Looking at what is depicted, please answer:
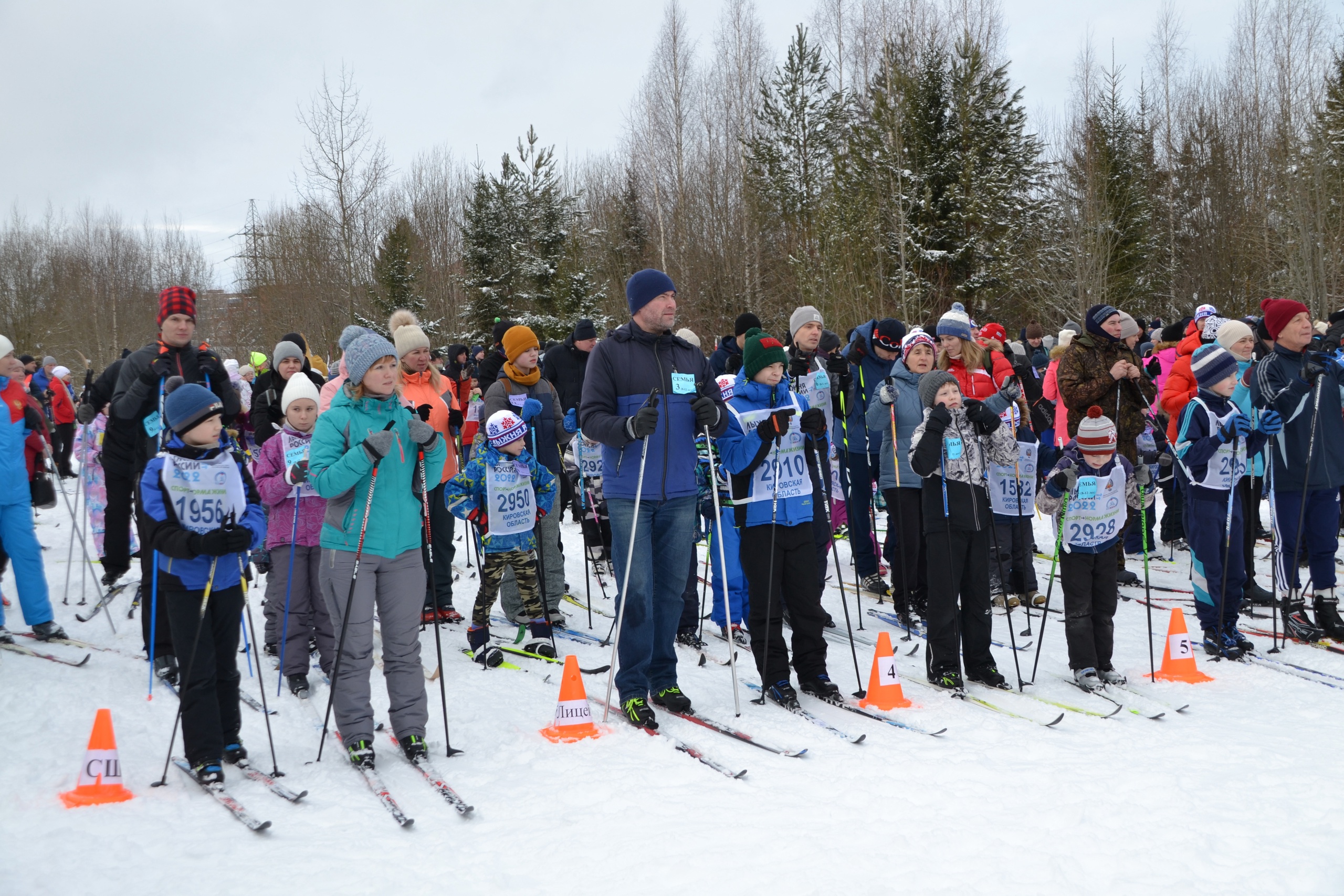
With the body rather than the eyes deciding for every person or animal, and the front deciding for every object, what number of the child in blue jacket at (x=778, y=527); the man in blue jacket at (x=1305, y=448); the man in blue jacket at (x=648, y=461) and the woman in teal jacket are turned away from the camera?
0

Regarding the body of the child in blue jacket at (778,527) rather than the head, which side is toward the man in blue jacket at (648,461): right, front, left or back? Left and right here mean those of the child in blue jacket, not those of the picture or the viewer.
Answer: right

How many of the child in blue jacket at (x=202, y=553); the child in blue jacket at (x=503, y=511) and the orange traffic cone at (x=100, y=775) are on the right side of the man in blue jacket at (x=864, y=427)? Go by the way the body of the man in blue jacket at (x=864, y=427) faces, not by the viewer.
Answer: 3

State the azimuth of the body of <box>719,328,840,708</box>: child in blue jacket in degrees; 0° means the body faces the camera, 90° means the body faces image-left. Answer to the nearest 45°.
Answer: approximately 315°

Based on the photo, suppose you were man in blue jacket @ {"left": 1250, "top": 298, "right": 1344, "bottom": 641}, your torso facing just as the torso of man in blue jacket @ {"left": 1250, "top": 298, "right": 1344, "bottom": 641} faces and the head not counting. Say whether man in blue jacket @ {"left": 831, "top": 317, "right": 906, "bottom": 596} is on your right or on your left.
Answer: on your right

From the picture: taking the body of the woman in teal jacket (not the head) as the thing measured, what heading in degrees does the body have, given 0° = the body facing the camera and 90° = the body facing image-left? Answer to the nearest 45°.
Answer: approximately 315°

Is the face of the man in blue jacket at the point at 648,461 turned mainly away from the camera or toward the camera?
toward the camera

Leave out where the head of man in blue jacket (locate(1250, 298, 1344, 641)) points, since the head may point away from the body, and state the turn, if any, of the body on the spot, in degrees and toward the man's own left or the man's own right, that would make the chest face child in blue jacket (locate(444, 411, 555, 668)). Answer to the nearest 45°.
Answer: approximately 90° to the man's own right

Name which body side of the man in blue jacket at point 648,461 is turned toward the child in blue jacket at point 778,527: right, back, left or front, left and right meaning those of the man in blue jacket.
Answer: left

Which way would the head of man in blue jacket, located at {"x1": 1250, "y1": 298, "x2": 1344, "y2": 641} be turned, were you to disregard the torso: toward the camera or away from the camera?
toward the camera

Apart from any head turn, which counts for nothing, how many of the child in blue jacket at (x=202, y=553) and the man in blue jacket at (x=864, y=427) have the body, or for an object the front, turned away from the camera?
0

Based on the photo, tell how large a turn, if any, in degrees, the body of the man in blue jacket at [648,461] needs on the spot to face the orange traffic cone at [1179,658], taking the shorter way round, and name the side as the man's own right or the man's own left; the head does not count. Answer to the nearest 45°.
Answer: approximately 45° to the man's own left

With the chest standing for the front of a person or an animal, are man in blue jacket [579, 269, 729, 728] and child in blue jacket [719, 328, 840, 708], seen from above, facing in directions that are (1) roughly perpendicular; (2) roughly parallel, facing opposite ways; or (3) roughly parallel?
roughly parallel

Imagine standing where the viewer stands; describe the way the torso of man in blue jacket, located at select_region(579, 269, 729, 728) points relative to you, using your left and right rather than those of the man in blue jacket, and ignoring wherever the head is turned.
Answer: facing the viewer and to the right of the viewer

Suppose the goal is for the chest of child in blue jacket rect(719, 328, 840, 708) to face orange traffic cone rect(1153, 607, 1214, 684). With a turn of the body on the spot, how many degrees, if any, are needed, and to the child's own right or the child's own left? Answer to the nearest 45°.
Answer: approximately 45° to the child's own left
